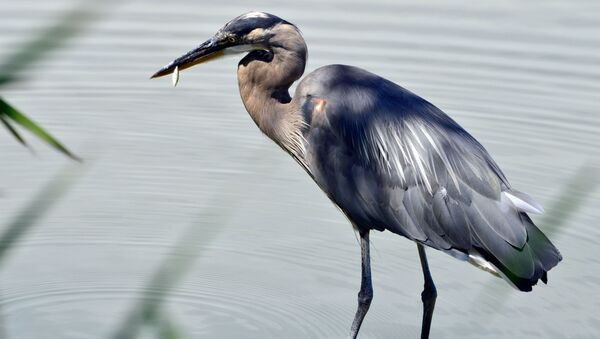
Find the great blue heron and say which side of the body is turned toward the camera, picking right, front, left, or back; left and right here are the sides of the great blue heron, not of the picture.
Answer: left
